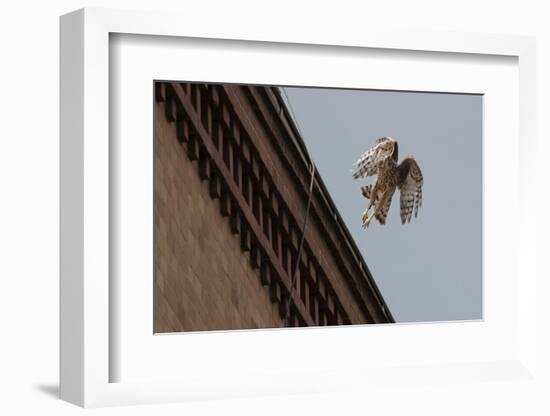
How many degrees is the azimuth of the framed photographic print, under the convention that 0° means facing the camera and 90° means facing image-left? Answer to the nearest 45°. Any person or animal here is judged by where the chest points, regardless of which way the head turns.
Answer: approximately 315°
